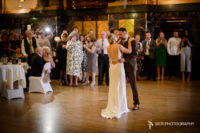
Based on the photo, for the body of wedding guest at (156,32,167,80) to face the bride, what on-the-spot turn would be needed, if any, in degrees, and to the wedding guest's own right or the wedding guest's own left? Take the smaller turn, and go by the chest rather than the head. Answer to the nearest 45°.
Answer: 0° — they already face them

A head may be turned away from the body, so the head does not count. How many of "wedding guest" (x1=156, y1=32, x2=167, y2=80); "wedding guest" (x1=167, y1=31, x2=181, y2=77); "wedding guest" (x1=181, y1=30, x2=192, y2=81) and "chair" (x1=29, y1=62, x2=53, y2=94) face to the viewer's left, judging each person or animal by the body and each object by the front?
1

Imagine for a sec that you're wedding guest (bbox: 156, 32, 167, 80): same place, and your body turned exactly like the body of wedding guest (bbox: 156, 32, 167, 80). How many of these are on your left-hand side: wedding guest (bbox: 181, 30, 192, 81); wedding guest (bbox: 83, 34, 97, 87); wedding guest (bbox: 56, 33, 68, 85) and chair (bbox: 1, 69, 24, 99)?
1

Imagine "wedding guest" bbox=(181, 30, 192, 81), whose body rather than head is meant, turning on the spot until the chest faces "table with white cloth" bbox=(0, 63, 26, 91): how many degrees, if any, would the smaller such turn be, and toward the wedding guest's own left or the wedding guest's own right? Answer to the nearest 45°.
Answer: approximately 45° to the wedding guest's own right

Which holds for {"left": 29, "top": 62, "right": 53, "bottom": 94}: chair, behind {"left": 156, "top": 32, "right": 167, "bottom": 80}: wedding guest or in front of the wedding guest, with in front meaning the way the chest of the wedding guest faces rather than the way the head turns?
in front

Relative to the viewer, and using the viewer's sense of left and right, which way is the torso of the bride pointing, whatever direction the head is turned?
facing away from the viewer and to the right of the viewer

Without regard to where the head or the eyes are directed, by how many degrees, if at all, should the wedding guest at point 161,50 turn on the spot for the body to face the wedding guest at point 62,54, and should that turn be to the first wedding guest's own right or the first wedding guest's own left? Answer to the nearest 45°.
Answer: approximately 45° to the first wedding guest's own right

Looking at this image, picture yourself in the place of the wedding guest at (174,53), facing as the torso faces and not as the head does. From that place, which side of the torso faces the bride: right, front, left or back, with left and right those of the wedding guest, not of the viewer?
front
